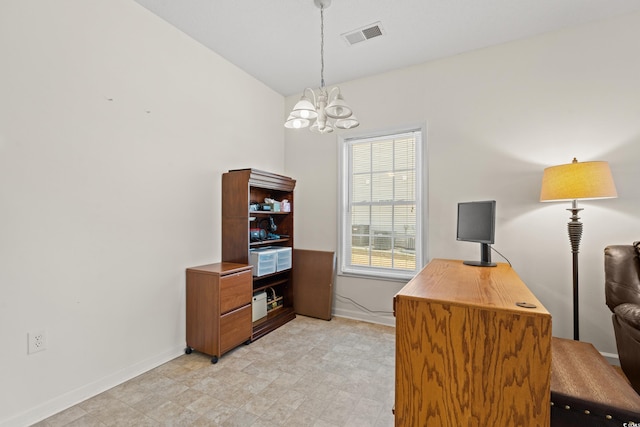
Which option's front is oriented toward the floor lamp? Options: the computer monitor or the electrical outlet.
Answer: the electrical outlet

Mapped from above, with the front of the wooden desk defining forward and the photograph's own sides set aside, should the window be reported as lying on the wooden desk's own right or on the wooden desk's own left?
on the wooden desk's own right

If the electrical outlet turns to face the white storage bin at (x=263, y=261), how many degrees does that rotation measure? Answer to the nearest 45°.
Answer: approximately 45° to its left

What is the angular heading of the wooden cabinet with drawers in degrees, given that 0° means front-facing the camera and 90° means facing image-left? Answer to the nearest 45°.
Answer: approximately 315°

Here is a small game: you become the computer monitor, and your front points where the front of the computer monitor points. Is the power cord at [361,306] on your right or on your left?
on your right

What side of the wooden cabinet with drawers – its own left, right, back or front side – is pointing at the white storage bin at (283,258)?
left

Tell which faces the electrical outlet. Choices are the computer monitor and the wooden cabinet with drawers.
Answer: the computer monitor

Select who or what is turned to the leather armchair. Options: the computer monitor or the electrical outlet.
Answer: the electrical outlet

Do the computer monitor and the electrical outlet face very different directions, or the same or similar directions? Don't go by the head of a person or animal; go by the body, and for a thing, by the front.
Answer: very different directions

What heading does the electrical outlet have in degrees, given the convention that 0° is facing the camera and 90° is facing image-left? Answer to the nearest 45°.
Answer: approximately 315°
